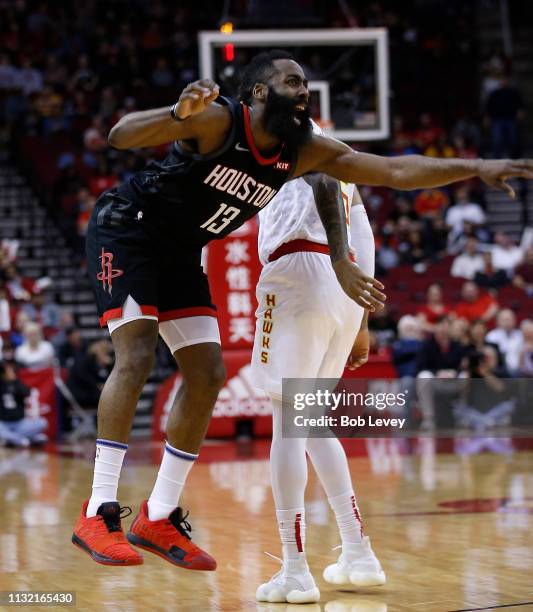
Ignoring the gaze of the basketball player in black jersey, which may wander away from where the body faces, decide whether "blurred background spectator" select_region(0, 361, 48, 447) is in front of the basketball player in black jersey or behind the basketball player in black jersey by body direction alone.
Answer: behind

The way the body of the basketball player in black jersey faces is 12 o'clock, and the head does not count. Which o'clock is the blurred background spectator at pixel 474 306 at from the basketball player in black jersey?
The blurred background spectator is roughly at 8 o'clock from the basketball player in black jersey.

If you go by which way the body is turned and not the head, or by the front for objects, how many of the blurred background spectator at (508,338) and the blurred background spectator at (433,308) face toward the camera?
2

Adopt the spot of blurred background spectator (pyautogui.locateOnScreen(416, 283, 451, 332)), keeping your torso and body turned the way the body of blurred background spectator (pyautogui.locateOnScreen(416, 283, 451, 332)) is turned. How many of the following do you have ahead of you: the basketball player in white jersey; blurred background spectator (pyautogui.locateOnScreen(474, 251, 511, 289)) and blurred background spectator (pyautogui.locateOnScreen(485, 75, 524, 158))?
1

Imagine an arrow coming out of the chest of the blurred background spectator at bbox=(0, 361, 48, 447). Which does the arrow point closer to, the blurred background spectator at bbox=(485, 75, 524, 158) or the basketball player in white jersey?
the basketball player in white jersey

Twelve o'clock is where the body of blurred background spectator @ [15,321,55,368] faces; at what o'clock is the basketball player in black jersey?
The basketball player in black jersey is roughly at 12 o'clock from the blurred background spectator.

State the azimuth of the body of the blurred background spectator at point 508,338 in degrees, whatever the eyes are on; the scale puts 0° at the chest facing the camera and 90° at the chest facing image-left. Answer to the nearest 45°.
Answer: approximately 0°

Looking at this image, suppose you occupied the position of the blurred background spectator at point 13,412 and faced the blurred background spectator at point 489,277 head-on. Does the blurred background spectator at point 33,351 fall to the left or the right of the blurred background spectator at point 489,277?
left

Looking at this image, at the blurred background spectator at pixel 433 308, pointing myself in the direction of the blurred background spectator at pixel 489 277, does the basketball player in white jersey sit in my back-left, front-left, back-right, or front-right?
back-right
